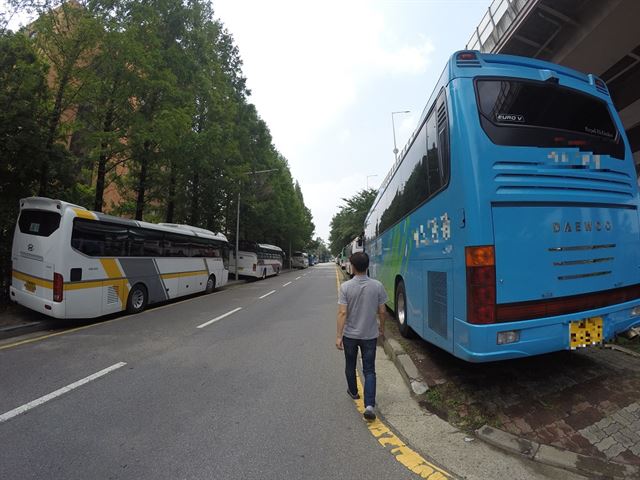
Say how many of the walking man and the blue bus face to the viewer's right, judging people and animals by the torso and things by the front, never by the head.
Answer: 0

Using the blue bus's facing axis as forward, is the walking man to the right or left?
on its left

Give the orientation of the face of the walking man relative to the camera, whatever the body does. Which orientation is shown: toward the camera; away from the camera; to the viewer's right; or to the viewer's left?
away from the camera

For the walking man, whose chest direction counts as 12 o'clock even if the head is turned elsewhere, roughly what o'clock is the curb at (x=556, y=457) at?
The curb is roughly at 4 o'clock from the walking man.

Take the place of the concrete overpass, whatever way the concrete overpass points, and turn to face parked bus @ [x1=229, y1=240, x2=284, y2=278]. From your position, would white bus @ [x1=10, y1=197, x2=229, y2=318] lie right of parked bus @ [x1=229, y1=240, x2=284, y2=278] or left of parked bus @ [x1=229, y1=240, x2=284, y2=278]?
left

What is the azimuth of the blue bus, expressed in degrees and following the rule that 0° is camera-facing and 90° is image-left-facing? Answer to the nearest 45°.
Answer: approximately 135°

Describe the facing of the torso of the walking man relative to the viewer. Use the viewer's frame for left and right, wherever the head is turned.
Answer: facing away from the viewer

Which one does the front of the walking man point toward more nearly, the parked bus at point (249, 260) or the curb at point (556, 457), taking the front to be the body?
the parked bus

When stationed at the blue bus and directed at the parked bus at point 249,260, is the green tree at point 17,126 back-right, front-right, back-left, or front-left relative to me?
front-left

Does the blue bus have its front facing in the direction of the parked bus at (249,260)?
yes

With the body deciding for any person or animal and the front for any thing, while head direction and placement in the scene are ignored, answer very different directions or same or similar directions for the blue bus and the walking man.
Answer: same or similar directions

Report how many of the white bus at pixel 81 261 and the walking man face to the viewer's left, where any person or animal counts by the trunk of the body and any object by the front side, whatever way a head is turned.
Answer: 0

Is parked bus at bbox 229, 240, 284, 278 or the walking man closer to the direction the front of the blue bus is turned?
the parked bus

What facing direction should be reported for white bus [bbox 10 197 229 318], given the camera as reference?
facing away from the viewer and to the right of the viewer

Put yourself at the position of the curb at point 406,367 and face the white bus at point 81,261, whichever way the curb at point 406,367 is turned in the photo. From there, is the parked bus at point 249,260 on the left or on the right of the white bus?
right

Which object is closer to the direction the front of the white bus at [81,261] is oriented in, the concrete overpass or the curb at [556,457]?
the concrete overpass

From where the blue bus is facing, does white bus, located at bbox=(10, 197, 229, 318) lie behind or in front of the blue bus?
in front
